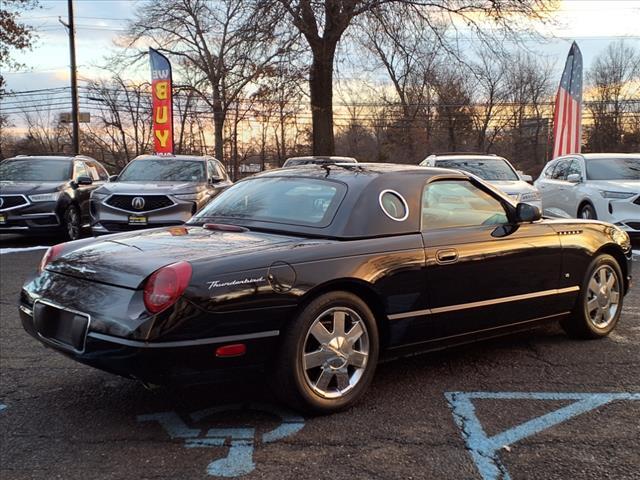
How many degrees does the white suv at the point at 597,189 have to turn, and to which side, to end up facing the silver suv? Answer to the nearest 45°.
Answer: approximately 90° to its right

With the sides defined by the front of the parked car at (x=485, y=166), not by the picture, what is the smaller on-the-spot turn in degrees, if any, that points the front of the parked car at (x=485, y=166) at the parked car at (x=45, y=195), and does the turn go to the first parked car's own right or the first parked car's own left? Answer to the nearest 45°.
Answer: approximately 135° to the first parked car's own right

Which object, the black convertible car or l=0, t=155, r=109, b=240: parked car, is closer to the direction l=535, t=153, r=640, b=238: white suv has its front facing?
the black convertible car

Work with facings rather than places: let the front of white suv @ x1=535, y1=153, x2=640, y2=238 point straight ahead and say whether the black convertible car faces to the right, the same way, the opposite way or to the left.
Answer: to the left

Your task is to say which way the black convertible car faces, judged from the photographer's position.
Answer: facing away from the viewer and to the right of the viewer

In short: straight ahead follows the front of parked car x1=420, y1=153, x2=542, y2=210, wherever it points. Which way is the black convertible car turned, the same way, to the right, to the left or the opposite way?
to the left

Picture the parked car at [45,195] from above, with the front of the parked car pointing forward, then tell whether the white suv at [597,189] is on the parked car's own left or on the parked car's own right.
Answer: on the parked car's own left

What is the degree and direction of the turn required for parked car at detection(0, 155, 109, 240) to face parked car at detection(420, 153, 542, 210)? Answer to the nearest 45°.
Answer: approximately 135° to its left

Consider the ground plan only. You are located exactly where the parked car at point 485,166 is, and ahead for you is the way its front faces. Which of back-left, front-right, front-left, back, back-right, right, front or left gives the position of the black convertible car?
front-right

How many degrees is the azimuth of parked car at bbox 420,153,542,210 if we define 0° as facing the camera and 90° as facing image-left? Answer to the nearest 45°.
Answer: approximately 315°

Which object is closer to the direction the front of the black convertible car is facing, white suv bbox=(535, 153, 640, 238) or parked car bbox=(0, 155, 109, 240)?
the white suv

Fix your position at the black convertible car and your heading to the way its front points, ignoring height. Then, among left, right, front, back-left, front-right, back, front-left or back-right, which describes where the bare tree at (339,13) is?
front-left

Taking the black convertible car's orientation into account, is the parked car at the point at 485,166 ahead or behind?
ahead

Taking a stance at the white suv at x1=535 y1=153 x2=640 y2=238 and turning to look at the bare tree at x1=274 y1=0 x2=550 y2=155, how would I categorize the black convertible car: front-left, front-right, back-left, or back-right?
back-left

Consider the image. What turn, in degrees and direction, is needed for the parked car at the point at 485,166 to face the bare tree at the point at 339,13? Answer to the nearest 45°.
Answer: approximately 180°
